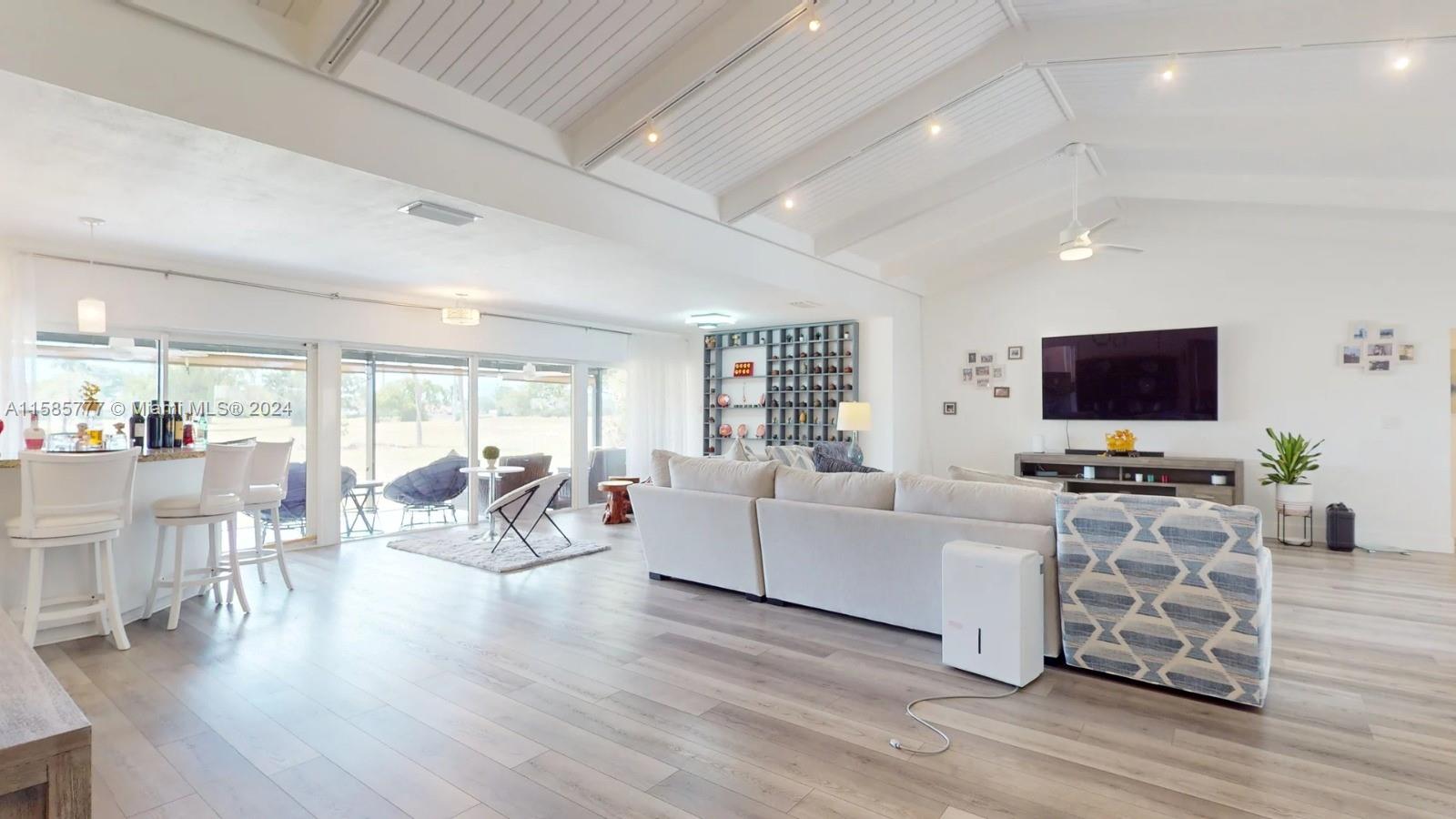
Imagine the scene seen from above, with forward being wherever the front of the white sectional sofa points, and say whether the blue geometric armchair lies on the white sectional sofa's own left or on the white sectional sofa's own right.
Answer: on the white sectional sofa's own right

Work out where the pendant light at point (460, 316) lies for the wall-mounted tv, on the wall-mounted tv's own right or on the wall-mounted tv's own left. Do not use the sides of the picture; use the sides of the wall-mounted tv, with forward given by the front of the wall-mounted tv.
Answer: on the wall-mounted tv's own right

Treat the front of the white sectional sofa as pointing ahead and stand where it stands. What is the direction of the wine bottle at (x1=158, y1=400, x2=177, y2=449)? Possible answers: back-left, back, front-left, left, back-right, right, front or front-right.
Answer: back-left

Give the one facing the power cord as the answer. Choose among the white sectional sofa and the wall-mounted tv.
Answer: the wall-mounted tv

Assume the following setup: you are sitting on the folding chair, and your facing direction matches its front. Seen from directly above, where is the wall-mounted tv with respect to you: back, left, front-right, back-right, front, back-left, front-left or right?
back-right

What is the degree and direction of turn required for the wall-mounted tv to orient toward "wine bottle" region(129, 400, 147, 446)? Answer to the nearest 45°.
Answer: approximately 45° to its right

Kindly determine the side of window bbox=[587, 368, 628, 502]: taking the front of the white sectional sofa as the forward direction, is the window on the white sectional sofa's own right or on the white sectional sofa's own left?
on the white sectional sofa's own left

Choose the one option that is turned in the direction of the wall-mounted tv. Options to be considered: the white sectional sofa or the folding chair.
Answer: the white sectional sofa
